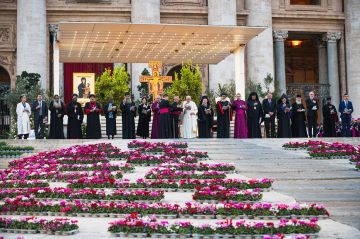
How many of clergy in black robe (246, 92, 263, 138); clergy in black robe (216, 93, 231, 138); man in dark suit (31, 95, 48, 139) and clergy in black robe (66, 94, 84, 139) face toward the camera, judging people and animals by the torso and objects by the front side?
4

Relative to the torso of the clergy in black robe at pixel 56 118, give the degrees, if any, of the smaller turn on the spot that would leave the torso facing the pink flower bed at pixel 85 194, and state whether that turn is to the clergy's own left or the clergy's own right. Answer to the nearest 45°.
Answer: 0° — they already face it

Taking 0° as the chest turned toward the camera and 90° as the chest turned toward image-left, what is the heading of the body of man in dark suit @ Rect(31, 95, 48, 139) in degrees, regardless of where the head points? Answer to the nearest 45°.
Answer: approximately 0°

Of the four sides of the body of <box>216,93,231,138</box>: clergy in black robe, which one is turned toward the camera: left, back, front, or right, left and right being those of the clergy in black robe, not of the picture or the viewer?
front

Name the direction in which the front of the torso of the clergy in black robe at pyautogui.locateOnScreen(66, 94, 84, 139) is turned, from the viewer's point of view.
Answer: toward the camera

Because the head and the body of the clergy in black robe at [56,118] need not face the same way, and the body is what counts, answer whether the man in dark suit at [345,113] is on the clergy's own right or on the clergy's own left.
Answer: on the clergy's own left

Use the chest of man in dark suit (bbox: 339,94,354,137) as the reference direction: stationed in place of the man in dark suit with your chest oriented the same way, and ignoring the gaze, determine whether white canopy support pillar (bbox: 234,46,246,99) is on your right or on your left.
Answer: on your right

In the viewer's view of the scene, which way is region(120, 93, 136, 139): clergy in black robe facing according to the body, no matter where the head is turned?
toward the camera

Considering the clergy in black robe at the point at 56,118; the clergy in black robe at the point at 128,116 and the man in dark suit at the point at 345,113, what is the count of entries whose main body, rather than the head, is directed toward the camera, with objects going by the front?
3

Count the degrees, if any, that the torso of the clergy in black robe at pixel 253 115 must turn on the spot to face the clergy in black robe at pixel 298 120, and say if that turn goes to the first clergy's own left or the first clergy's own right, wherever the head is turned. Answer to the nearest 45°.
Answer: approximately 90° to the first clergy's own left
